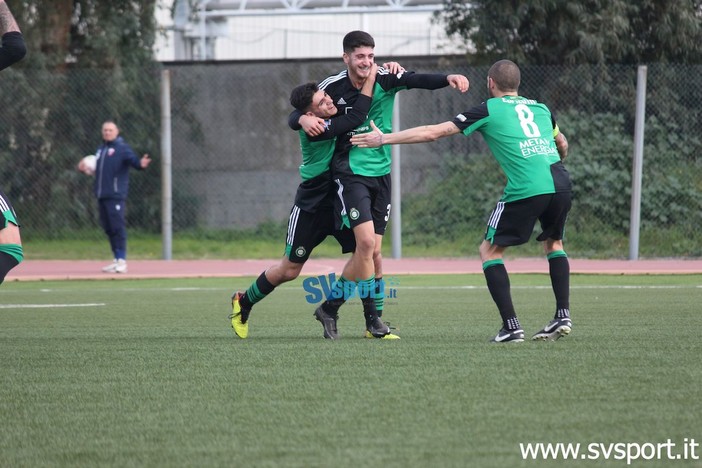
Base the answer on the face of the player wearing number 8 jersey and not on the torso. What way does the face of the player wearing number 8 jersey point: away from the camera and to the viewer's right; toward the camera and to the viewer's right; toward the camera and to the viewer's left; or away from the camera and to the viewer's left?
away from the camera and to the viewer's left

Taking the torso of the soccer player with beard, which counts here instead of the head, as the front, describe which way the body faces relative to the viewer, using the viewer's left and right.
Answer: facing the viewer and to the right of the viewer

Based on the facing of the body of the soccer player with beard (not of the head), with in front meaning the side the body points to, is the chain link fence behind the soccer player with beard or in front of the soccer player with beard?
behind

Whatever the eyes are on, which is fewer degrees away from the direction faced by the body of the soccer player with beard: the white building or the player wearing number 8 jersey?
the player wearing number 8 jersey

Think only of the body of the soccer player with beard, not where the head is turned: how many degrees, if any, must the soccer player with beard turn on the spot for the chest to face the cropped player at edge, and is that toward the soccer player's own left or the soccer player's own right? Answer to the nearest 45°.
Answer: approximately 135° to the soccer player's own right

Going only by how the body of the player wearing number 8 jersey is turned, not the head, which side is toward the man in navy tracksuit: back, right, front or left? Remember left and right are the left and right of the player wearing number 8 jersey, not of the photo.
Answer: front

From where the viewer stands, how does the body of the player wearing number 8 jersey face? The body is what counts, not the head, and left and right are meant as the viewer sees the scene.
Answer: facing away from the viewer and to the left of the viewer

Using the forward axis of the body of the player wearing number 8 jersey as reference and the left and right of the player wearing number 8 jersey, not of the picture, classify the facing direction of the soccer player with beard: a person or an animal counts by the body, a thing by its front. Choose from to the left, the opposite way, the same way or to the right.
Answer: the opposite way

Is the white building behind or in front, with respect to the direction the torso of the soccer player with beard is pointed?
behind
